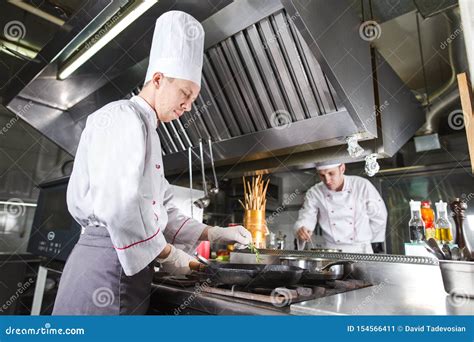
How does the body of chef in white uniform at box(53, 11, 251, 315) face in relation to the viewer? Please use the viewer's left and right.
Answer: facing to the right of the viewer

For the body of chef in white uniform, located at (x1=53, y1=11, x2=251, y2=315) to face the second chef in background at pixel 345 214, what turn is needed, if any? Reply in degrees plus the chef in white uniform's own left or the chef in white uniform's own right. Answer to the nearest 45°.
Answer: approximately 45° to the chef in white uniform's own left
